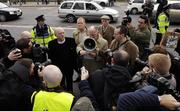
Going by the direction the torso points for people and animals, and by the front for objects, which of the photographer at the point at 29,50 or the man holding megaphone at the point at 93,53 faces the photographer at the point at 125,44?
the photographer at the point at 29,50

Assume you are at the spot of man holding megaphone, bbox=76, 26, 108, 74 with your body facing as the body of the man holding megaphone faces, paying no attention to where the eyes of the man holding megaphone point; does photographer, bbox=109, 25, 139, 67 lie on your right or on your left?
on your left

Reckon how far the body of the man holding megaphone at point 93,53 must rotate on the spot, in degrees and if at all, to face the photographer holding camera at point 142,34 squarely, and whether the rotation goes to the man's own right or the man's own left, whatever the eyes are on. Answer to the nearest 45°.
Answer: approximately 180°

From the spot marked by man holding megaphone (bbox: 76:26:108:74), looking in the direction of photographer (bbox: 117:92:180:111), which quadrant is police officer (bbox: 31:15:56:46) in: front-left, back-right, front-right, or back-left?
back-right

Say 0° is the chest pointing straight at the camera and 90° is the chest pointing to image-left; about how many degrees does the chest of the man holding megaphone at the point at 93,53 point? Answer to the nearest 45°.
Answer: approximately 45°

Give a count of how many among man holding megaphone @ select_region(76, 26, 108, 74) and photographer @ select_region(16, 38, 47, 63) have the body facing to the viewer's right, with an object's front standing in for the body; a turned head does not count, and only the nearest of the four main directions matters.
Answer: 1

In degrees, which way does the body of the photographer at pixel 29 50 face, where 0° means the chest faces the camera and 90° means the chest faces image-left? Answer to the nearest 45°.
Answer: approximately 270°

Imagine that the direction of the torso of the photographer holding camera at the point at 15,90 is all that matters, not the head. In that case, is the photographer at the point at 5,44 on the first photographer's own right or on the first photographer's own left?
on the first photographer's own left

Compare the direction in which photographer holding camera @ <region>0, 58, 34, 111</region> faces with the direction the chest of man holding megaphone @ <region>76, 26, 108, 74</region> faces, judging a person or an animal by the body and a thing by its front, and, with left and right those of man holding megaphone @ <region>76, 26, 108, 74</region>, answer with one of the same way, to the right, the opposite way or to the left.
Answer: the opposite way

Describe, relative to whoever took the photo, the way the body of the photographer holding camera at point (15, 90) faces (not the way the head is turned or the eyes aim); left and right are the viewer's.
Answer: facing away from the viewer and to the right of the viewer

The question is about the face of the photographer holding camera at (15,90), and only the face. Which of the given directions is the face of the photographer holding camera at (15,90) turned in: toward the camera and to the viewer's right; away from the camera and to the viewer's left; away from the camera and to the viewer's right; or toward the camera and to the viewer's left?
away from the camera and to the viewer's right

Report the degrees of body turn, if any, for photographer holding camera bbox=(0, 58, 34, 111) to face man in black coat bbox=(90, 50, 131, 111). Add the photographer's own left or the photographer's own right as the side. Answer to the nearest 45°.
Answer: approximately 45° to the photographer's own right
